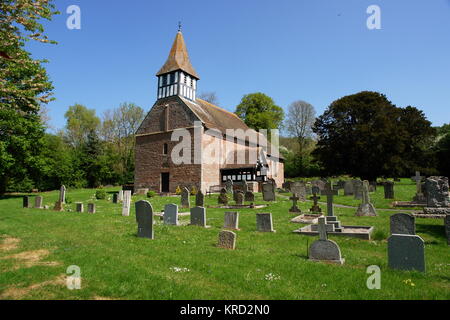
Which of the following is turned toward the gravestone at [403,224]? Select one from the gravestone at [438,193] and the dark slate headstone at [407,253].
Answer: the gravestone at [438,193]

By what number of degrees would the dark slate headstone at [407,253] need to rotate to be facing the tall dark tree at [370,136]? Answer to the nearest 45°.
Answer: approximately 180°

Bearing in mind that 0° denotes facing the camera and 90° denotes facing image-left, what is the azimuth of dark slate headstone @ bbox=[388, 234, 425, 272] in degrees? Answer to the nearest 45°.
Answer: approximately 0°

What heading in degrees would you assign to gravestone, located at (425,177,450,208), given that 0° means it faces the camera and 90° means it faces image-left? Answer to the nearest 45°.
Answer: approximately 0°
